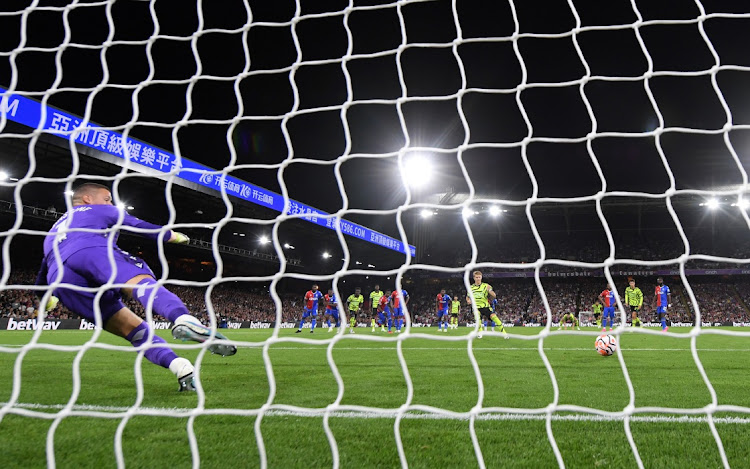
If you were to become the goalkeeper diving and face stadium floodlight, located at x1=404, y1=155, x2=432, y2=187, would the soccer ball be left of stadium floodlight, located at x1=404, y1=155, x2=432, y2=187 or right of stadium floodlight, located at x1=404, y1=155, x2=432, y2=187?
right

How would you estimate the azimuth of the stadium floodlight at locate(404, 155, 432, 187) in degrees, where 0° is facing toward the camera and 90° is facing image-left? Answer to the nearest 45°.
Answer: approximately 0°

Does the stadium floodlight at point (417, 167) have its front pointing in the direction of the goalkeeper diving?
yes

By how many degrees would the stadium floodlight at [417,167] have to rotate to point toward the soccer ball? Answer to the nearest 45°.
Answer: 0° — it already faces it
